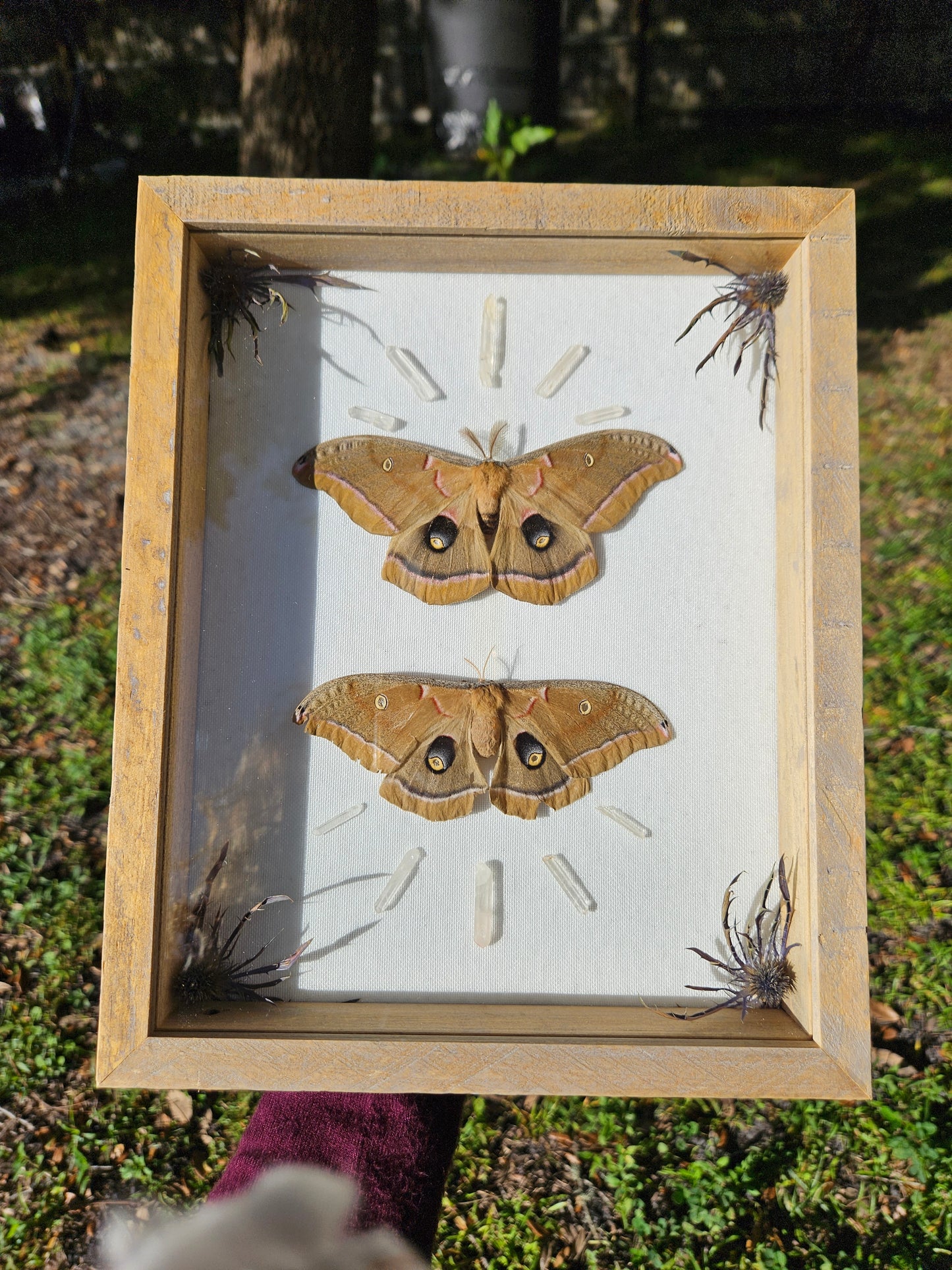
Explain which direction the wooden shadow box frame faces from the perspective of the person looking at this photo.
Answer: facing the viewer

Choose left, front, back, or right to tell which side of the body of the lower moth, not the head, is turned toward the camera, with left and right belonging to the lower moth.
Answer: back
